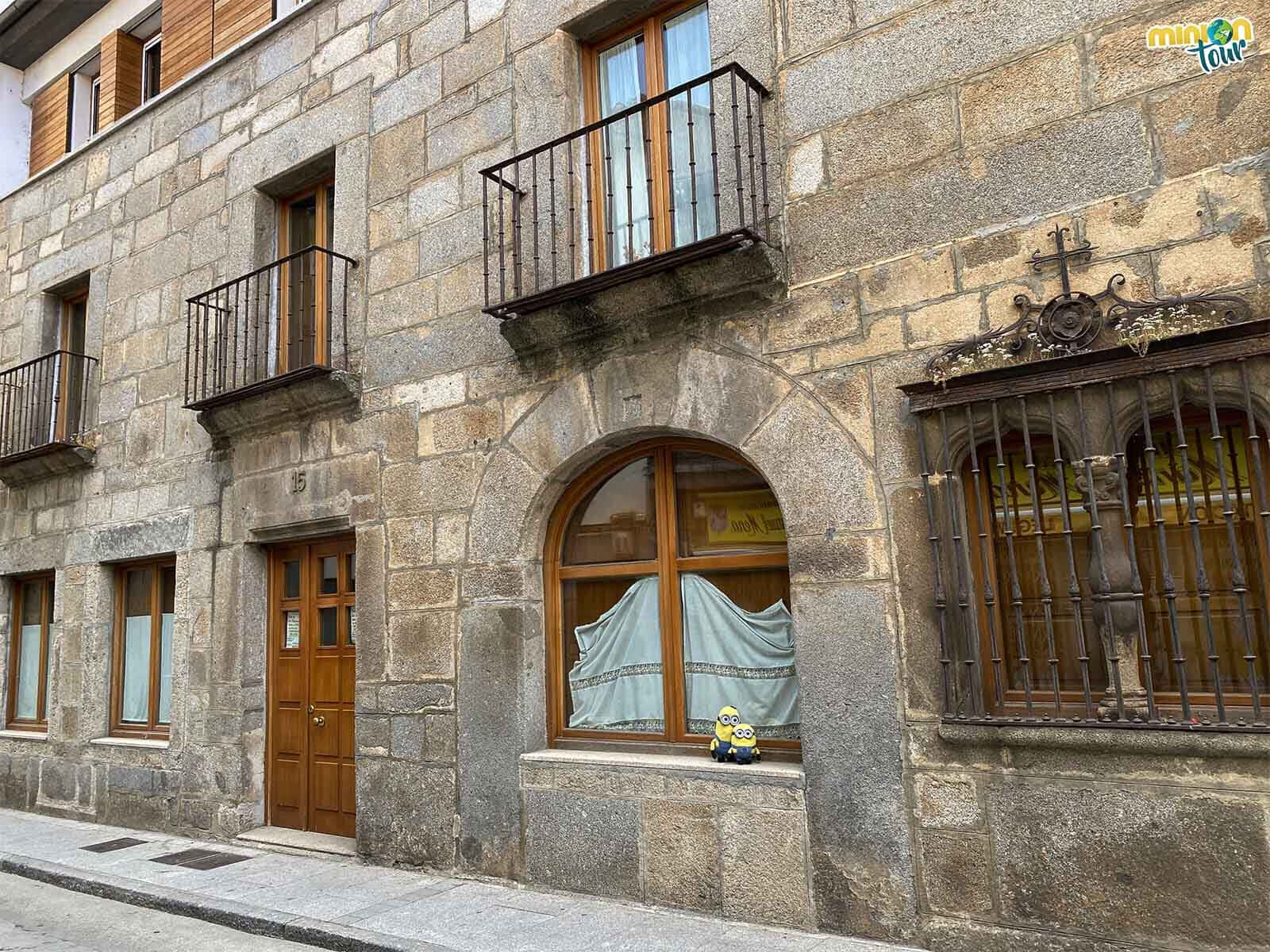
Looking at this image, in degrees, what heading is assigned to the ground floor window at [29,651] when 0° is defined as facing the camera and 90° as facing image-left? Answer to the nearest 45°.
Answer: approximately 45°

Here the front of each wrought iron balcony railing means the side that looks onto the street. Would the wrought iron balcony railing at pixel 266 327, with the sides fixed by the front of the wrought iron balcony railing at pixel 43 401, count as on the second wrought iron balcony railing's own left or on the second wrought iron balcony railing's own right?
on the second wrought iron balcony railing's own left

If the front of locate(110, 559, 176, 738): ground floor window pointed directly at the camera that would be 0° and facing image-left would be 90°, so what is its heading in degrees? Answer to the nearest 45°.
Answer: approximately 45°

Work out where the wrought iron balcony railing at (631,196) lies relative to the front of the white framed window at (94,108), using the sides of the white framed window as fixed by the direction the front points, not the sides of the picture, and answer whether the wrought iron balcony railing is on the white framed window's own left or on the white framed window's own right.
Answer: on the white framed window's own left

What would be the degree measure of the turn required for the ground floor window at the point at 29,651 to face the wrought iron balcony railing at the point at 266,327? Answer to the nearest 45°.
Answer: approximately 45° to its left

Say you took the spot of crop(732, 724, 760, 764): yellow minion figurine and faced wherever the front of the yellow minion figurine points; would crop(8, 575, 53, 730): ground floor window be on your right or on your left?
on your right
